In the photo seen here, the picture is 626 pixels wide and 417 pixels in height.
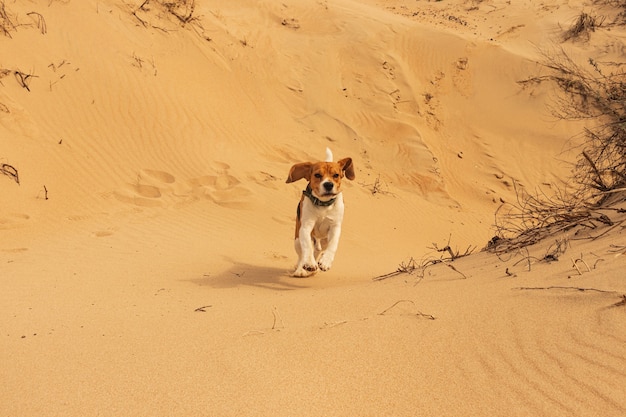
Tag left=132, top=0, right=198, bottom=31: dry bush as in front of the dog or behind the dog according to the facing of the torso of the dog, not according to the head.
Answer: behind

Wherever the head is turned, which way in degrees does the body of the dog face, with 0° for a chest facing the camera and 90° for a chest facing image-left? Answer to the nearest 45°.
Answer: approximately 0°

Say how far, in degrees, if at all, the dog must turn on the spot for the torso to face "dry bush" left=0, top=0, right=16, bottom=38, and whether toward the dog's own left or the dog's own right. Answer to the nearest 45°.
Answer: approximately 135° to the dog's own right
